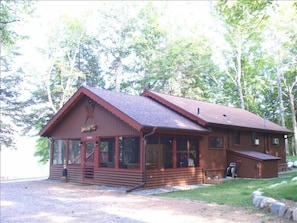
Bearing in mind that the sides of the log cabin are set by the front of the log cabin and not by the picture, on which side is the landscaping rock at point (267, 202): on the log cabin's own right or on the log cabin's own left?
on the log cabin's own left

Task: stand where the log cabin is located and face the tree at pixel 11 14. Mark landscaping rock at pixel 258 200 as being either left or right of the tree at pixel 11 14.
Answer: left

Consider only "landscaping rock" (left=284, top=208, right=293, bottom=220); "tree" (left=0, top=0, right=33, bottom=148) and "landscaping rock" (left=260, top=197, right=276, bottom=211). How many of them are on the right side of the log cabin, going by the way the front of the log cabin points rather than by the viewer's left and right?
1

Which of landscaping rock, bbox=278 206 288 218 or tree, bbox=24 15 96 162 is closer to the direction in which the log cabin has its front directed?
the landscaping rock

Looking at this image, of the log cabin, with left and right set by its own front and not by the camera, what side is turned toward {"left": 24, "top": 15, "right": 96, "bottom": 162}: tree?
right

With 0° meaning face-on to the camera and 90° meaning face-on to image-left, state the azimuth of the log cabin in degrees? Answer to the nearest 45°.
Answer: approximately 45°

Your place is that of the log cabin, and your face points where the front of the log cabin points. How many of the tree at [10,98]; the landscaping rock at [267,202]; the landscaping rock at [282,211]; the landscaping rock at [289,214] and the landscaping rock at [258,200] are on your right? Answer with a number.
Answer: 1

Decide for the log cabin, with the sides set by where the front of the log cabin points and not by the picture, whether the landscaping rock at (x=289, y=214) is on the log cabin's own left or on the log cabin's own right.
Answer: on the log cabin's own left

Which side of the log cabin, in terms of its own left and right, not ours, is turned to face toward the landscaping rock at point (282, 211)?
left
